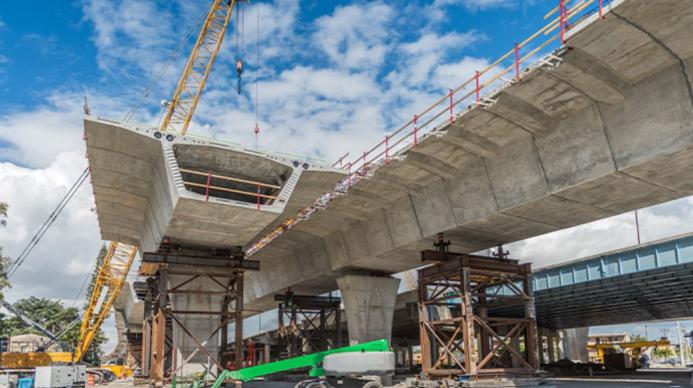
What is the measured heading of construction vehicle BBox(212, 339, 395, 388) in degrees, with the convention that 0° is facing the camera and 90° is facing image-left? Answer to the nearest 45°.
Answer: approximately 90°

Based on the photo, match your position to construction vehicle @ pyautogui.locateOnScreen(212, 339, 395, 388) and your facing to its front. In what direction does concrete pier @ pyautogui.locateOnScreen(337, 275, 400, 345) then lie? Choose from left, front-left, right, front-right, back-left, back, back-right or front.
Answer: right

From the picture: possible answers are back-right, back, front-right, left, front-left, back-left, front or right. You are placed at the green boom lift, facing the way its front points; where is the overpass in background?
back-right
